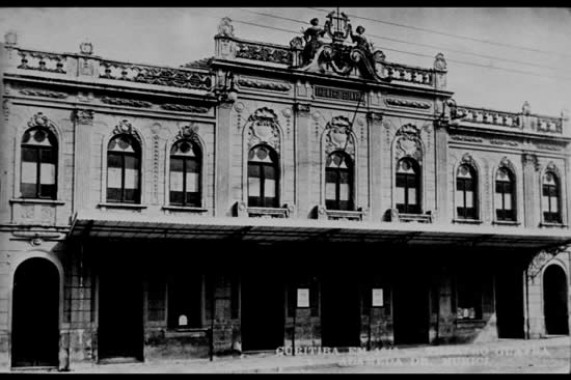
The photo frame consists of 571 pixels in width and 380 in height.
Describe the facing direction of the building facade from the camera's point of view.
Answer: facing the viewer and to the right of the viewer
